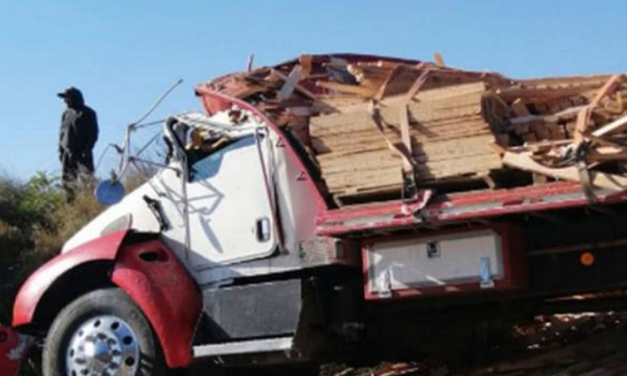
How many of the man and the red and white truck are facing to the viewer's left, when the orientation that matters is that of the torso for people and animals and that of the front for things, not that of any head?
2

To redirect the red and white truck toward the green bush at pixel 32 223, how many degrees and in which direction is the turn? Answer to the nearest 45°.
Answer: approximately 45° to its right

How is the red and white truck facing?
to the viewer's left

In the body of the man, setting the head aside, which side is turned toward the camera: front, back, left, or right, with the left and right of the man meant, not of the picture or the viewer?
left
